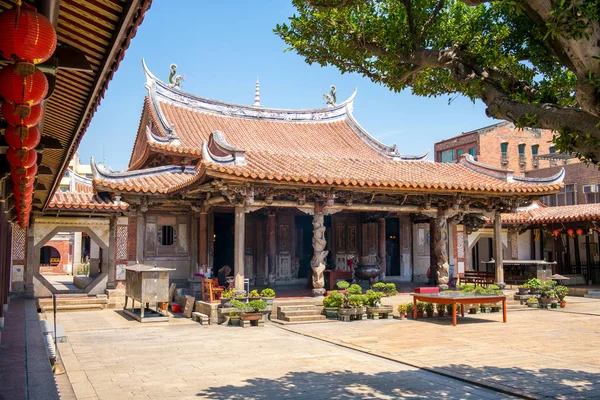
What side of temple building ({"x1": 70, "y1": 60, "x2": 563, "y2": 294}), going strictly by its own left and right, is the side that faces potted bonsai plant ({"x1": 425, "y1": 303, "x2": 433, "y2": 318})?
front

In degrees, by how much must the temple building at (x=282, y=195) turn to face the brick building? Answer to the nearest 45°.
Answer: approximately 90° to its left

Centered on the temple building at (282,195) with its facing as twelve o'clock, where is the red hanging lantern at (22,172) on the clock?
The red hanging lantern is roughly at 2 o'clock from the temple building.

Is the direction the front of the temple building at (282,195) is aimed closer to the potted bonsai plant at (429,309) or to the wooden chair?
the potted bonsai plant

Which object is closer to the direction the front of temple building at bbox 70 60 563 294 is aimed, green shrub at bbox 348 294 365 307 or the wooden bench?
the green shrub

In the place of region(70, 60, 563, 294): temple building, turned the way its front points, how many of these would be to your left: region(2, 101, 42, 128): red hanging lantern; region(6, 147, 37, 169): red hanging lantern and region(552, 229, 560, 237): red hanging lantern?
1

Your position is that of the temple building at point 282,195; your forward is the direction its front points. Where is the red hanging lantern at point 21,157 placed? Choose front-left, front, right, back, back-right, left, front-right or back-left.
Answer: front-right

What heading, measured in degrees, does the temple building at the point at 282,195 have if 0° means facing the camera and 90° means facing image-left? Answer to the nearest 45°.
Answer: approximately 315°
